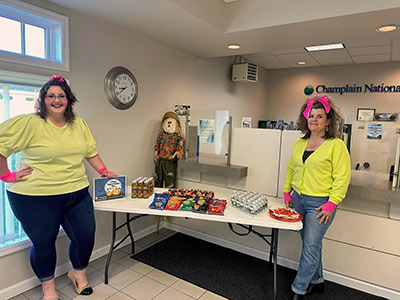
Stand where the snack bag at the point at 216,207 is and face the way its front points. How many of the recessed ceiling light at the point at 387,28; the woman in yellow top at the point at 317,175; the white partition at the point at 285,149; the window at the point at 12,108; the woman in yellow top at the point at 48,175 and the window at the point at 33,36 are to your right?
3

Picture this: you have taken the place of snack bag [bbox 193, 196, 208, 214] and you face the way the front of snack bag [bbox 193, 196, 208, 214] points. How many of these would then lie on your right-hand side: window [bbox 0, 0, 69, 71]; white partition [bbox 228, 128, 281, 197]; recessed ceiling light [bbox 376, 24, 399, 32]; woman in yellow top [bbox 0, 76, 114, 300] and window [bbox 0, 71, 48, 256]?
3

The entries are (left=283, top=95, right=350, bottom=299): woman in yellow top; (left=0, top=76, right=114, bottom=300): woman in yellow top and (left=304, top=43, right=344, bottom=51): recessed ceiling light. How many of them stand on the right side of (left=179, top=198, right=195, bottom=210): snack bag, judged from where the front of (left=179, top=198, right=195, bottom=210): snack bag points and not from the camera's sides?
1

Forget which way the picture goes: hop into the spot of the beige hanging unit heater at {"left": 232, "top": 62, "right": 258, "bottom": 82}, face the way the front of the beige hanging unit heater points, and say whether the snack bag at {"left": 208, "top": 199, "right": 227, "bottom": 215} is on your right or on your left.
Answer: on your right

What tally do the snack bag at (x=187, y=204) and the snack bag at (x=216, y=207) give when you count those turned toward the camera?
2

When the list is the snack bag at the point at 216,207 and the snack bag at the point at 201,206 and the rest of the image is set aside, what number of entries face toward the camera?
2

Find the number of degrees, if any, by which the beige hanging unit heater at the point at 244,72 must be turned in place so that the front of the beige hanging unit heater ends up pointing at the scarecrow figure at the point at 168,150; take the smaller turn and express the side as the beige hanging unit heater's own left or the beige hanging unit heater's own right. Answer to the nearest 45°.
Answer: approximately 90° to the beige hanging unit heater's own right

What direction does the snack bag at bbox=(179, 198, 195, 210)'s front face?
toward the camera

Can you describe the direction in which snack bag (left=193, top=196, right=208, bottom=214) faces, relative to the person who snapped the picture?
facing the viewer

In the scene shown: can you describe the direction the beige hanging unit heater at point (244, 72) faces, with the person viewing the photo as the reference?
facing the viewer and to the right of the viewer

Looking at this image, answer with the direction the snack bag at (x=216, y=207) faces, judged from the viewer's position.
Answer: facing the viewer
